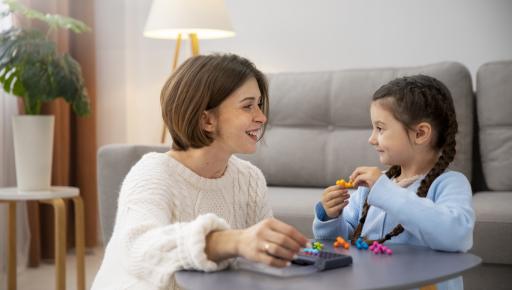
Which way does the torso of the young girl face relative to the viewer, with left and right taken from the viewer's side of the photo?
facing the viewer and to the left of the viewer

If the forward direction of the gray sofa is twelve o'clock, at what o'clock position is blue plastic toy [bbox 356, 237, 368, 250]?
The blue plastic toy is roughly at 12 o'clock from the gray sofa.

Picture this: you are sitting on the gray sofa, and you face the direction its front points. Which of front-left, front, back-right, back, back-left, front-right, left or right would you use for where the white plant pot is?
right

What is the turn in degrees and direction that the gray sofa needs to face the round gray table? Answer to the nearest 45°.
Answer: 0° — it already faces it

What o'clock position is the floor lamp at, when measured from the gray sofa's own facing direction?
The floor lamp is roughly at 4 o'clock from the gray sofa.

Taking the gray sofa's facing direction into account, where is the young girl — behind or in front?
in front

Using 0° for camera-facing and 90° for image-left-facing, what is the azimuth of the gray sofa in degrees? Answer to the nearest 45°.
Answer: approximately 0°

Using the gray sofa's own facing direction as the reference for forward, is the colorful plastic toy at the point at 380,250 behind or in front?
in front

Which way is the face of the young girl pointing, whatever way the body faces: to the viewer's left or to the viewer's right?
to the viewer's left

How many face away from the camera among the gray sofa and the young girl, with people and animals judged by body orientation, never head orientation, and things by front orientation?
0

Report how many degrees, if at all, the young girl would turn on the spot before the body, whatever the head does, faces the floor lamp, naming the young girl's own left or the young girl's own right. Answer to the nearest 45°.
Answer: approximately 90° to the young girl's own right
